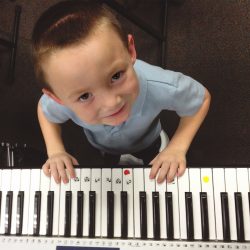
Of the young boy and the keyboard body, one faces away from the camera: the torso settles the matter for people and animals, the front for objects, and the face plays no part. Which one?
the keyboard body

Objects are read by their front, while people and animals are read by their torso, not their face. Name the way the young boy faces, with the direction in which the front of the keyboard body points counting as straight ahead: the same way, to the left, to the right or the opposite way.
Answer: the opposite way

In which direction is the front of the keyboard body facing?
away from the camera

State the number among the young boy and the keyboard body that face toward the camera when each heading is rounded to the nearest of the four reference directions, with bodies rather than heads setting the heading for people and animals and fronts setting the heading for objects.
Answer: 1
